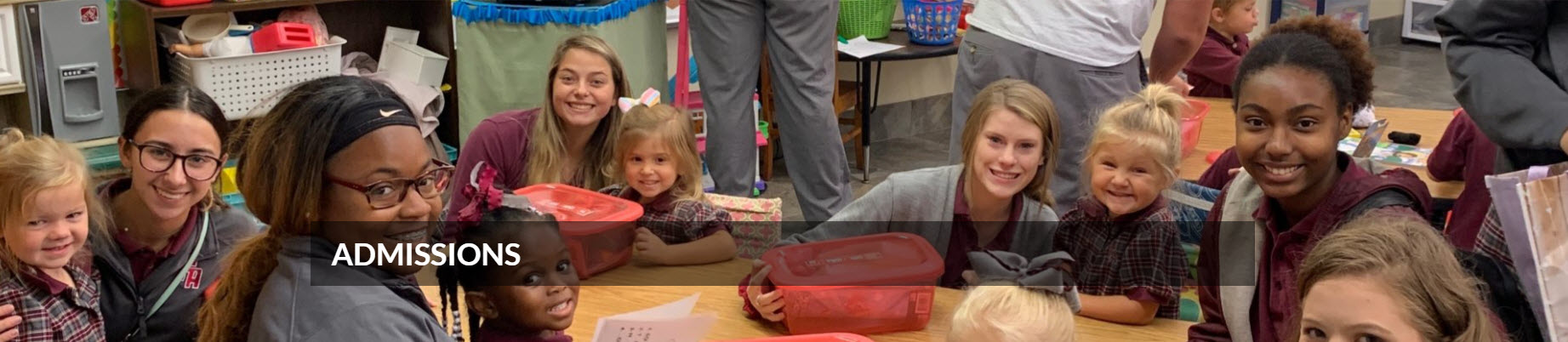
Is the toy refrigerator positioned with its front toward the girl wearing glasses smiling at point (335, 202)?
yes

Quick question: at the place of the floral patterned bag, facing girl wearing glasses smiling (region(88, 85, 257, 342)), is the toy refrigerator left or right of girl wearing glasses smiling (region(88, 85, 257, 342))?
right

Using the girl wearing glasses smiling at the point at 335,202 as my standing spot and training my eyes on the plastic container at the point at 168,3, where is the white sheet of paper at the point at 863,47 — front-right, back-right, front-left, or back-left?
front-right

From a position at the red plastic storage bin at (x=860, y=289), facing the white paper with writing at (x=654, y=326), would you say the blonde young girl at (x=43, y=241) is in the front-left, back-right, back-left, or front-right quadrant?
front-right

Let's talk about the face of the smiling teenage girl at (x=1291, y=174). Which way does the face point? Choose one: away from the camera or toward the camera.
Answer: toward the camera

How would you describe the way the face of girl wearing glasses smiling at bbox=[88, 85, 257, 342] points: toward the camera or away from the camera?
toward the camera

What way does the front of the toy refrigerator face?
toward the camera

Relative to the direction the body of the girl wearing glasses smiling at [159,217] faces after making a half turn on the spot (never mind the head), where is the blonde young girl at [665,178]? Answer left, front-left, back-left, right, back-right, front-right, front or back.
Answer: right

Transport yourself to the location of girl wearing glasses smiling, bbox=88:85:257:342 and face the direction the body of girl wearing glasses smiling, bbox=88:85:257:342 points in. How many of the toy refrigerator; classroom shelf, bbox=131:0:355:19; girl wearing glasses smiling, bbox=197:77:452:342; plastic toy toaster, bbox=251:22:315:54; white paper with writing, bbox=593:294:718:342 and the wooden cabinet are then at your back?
4

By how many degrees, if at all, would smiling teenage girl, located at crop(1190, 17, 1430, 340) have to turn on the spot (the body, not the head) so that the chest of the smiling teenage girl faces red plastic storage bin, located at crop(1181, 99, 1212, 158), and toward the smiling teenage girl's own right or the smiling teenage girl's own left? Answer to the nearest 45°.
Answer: approximately 135° to the smiling teenage girl's own right

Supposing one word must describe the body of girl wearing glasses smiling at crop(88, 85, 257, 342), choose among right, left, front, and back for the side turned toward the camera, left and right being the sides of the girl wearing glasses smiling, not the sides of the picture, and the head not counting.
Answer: front

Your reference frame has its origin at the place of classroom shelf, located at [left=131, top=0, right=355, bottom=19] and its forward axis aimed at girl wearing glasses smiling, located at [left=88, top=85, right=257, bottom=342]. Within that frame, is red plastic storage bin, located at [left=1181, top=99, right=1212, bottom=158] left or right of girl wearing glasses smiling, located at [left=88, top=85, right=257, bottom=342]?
left

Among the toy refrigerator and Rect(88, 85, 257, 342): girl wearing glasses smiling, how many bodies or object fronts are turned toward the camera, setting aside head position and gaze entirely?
2
